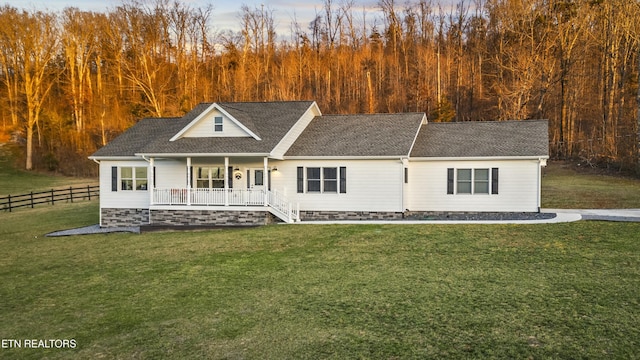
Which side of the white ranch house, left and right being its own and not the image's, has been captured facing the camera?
front
